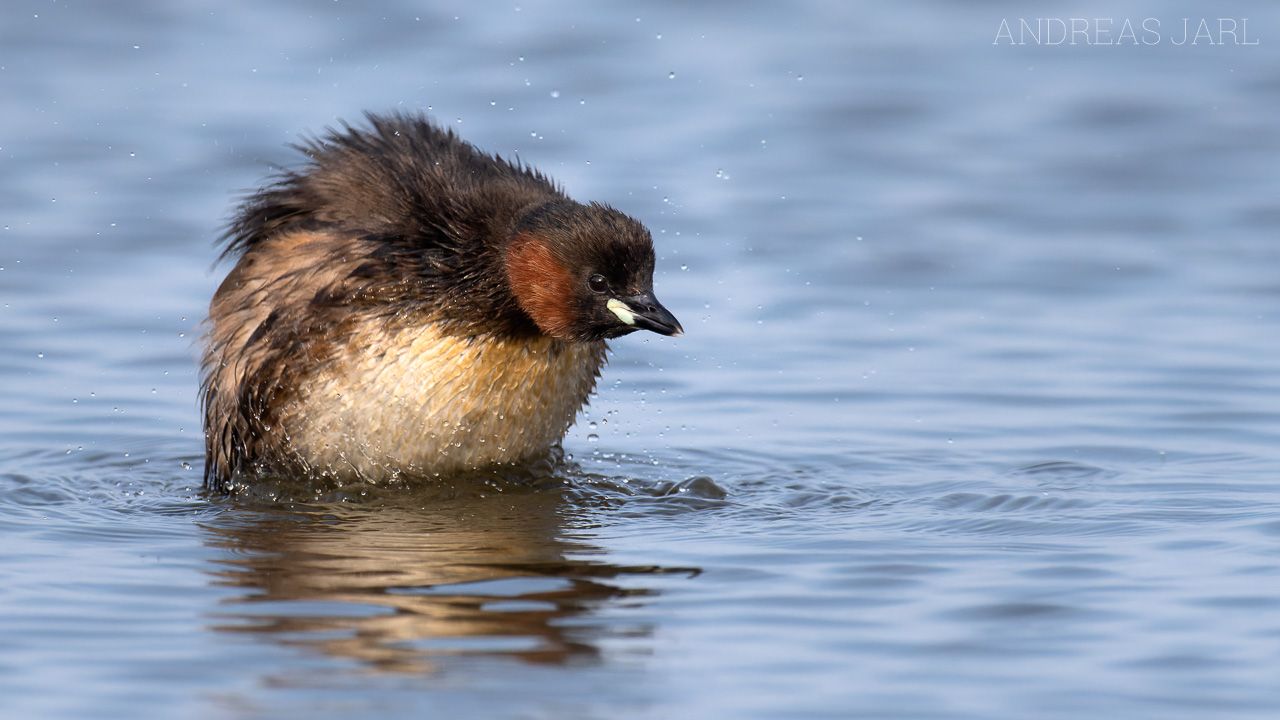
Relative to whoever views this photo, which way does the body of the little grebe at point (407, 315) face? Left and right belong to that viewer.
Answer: facing the viewer and to the right of the viewer
